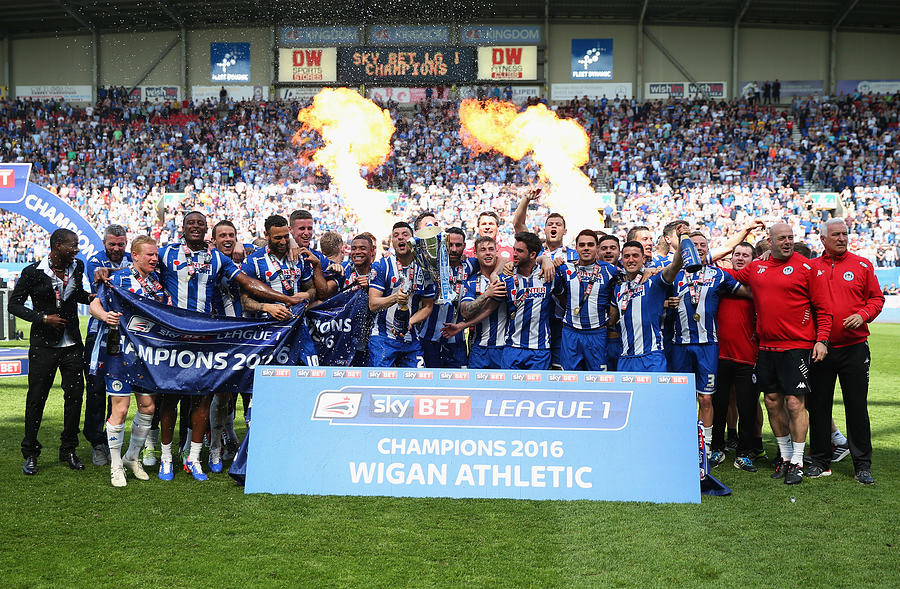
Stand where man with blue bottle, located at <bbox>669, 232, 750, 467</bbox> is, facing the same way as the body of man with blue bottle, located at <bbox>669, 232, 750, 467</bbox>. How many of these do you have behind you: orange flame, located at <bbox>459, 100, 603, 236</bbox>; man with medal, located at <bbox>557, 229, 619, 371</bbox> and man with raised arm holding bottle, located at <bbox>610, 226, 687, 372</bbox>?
1

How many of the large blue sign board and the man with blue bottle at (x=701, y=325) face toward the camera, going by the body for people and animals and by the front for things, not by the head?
2

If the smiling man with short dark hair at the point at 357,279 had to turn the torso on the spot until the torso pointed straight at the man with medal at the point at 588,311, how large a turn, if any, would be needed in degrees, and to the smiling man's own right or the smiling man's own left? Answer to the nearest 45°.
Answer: approximately 45° to the smiling man's own left

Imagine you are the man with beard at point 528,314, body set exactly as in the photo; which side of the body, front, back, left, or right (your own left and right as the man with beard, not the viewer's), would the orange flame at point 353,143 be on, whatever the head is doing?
back

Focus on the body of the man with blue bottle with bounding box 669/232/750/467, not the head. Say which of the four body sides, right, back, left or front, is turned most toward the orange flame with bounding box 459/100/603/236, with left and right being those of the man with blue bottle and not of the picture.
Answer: back

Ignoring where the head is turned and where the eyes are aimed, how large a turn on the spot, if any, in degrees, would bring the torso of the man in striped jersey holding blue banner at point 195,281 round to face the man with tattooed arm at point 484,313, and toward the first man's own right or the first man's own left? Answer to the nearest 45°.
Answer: approximately 90° to the first man's own left

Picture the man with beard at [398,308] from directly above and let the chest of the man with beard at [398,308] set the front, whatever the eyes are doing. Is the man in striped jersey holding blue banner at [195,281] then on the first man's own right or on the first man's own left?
on the first man's own right

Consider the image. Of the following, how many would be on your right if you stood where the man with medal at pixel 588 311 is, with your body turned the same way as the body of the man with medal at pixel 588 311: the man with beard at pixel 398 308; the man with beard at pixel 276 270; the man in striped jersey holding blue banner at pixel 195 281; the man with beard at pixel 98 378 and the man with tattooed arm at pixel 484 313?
5

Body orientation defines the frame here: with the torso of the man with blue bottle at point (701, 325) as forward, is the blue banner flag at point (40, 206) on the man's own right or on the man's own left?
on the man's own right

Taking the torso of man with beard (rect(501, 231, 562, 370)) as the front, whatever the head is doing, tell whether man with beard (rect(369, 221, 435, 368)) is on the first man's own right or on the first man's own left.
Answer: on the first man's own right
